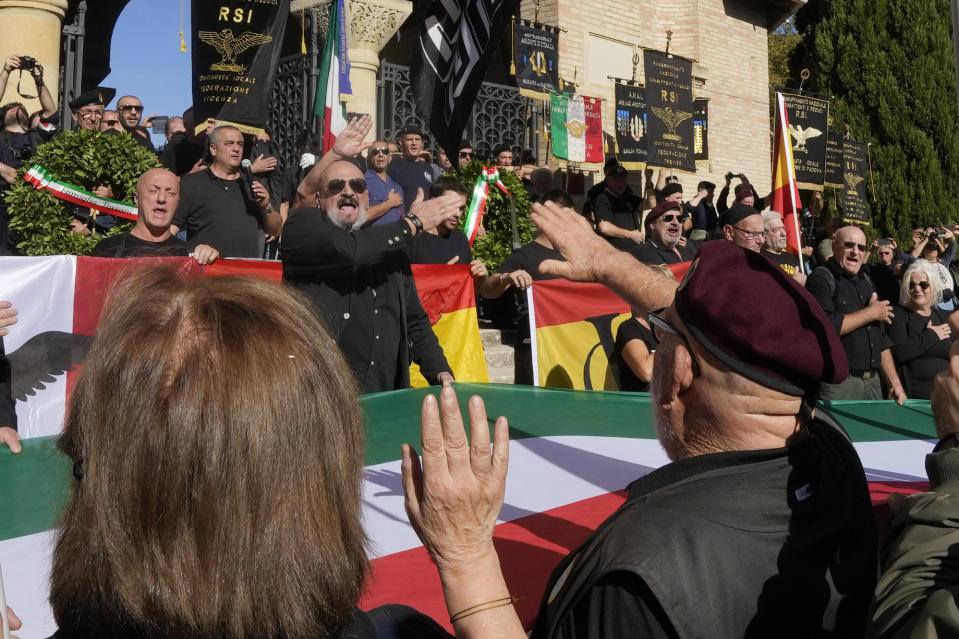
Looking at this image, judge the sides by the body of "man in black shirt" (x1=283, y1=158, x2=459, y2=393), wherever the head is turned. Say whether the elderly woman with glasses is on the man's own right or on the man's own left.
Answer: on the man's own left

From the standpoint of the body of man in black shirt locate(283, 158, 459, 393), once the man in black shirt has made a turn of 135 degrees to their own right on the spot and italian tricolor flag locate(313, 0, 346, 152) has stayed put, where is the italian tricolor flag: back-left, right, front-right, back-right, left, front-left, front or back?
front-right

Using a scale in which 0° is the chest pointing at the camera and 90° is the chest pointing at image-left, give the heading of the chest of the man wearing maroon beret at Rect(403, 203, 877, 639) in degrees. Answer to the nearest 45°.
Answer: approximately 135°

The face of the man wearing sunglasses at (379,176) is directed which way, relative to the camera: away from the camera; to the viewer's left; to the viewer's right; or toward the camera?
toward the camera

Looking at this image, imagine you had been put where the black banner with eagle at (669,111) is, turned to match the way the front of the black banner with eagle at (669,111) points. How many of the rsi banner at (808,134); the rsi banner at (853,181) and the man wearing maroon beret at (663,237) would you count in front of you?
1

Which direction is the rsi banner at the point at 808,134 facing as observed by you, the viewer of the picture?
facing the viewer

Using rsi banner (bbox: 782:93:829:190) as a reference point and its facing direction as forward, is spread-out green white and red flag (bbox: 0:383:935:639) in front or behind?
in front

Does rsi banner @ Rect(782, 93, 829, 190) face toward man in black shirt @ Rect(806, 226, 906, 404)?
yes

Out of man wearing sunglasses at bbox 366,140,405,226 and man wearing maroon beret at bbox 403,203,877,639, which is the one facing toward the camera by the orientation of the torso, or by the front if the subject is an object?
the man wearing sunglasses

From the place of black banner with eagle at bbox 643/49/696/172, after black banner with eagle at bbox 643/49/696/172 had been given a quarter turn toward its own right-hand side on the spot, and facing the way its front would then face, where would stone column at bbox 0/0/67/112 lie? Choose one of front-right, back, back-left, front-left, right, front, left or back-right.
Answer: front-left

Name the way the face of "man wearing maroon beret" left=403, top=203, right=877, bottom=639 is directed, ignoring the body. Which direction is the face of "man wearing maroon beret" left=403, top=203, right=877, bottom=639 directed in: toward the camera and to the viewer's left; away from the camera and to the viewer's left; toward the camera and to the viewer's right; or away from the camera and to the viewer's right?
away from the camera and to the viewer's left

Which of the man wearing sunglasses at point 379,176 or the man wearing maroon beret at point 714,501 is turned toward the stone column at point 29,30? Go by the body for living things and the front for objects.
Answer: the man wearing maroon beret

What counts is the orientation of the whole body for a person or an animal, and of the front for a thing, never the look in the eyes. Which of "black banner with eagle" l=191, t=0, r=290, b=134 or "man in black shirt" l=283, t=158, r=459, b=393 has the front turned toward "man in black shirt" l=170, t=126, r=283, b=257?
the black banner with eagle

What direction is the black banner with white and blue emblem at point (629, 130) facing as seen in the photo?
toward the camera

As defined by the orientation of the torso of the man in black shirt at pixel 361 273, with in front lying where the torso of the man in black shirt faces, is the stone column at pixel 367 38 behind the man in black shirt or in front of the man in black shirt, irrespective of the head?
behind

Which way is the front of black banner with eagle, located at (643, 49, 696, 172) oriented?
toward the camera

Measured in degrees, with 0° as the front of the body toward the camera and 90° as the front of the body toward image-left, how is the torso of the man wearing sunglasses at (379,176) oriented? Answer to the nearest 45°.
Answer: approximately 0°

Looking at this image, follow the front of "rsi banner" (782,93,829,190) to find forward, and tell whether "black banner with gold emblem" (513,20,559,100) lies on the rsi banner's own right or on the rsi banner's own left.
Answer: on the rsi banner's own right

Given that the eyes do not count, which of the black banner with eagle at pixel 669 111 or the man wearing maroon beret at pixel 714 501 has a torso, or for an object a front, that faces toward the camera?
the black banner with eagle

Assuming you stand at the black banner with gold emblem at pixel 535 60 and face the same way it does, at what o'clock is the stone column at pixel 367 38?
The stone column is roughly at 2 o'clock from the black banner with gold emblem.
